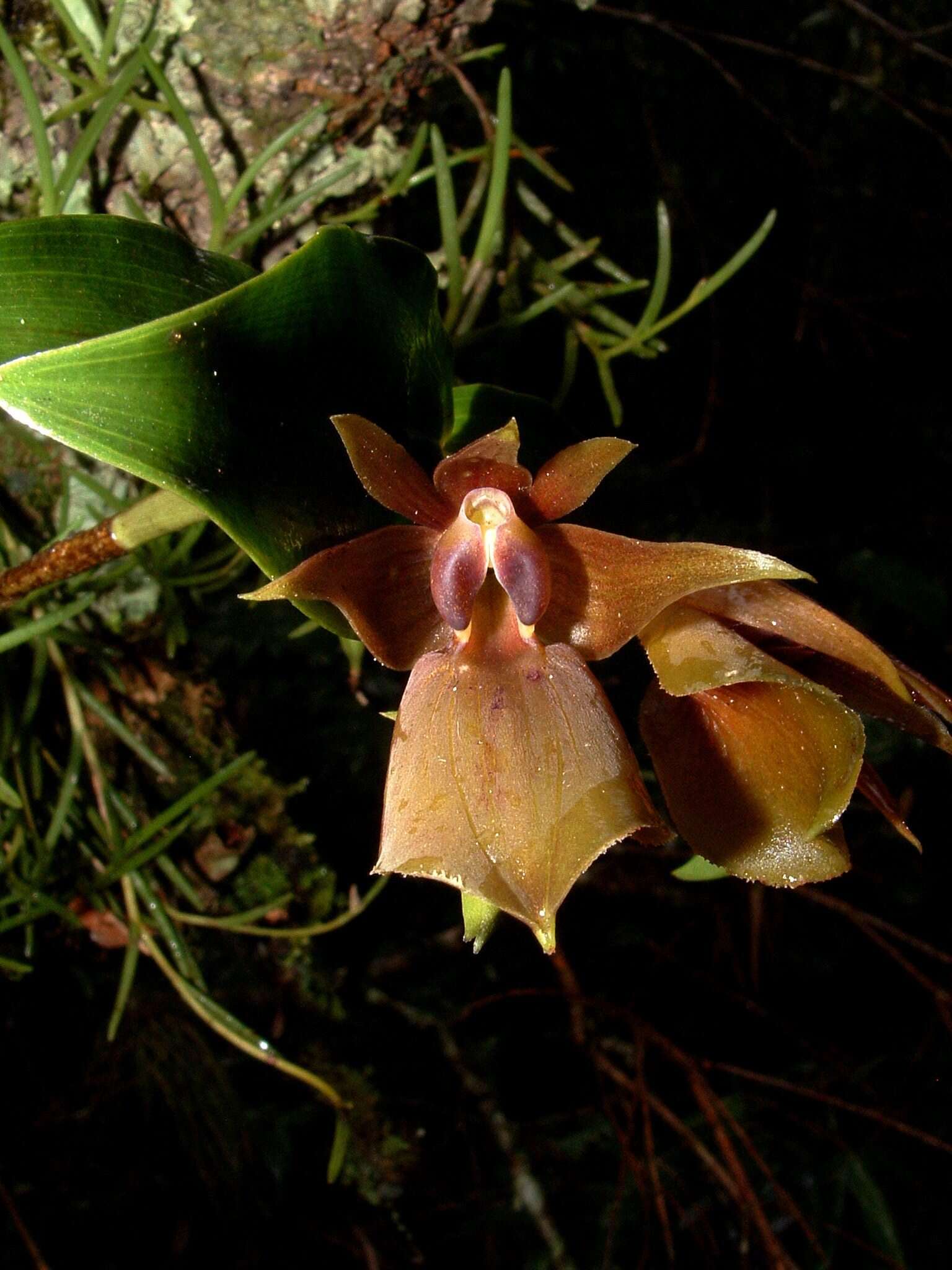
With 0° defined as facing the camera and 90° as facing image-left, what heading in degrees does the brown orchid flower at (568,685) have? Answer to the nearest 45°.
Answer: approximately 0°
